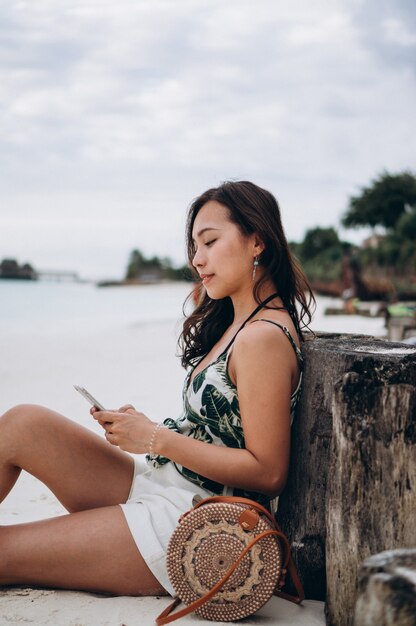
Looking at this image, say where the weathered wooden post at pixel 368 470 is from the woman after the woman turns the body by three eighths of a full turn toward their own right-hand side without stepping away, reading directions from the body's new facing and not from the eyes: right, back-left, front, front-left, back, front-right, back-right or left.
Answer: right

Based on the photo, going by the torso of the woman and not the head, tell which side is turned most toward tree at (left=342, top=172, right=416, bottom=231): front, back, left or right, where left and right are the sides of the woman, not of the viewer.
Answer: right

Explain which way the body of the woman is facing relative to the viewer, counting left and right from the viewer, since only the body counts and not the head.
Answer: facing to the left of the viewer
